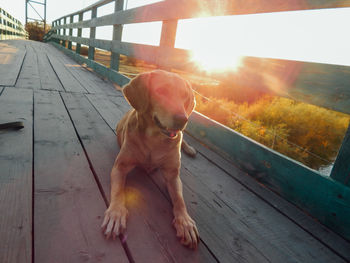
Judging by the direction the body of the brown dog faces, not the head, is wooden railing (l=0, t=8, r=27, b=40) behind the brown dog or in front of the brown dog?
behind

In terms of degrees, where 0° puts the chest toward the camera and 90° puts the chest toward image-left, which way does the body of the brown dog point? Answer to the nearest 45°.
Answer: approximately 0°

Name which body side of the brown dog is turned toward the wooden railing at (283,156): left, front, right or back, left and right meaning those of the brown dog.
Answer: left

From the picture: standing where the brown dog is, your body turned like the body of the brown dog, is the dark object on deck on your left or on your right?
on your right
